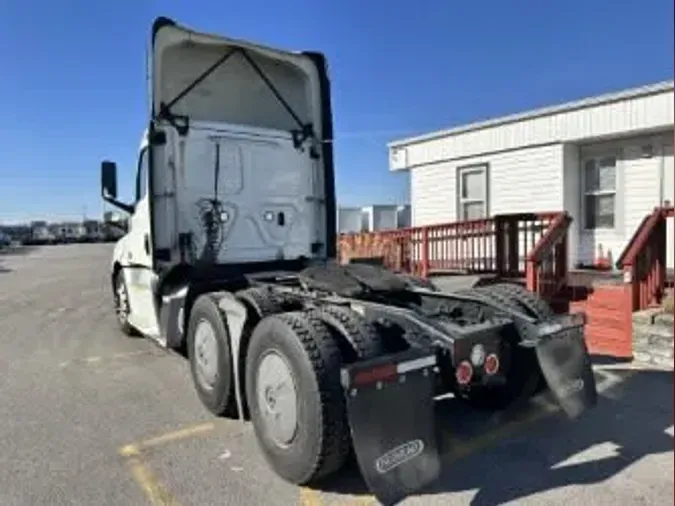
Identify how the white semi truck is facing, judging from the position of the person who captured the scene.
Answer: facing away from the viewer and to the left of the viewer

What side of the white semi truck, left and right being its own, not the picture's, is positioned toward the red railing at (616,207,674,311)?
right

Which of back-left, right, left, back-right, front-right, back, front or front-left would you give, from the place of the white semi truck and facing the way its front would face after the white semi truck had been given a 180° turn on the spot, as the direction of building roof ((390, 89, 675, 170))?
left

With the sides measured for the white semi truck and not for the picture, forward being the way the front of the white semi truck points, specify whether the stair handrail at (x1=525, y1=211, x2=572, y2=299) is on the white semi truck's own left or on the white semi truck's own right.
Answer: on the white semi truck's own right

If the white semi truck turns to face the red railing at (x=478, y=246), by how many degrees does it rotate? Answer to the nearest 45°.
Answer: approximately 90° to its right
